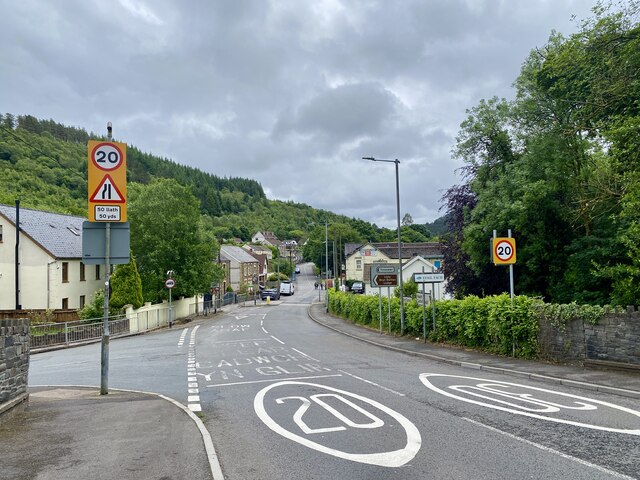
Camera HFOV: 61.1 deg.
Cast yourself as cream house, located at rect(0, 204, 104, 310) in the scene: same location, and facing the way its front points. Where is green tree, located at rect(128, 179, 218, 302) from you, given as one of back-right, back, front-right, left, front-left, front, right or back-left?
front-left

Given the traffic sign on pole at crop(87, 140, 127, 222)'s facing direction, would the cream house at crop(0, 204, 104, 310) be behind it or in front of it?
behind

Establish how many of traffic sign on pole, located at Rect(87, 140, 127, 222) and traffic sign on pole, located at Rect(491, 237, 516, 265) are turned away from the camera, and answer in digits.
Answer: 0

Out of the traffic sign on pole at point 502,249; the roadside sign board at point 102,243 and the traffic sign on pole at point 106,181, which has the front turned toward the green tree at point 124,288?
the roadside sign board

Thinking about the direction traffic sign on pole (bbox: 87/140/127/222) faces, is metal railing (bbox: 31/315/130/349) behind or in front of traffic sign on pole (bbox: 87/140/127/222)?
behind

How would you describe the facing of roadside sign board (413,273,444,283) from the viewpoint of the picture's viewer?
facing the viewer

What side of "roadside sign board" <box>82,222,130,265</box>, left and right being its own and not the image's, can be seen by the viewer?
back

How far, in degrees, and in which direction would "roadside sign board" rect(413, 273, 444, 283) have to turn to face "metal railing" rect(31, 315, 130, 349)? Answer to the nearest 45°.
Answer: approximately 90° to its right

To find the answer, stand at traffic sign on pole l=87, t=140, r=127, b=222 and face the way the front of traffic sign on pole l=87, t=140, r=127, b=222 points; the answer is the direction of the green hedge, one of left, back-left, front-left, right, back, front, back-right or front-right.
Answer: left

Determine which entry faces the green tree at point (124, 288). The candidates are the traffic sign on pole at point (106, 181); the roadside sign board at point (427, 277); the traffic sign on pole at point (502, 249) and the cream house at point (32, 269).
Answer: the cream house

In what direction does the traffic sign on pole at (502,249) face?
toward the camera

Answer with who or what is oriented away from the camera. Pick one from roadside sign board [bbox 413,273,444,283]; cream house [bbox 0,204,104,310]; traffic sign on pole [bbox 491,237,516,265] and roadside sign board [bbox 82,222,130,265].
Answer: roadside sign board [bbox 82,222,130,265]

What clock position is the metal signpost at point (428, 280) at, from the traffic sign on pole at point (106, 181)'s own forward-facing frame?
The metal signpost is roughly at 8 o'clock from the traffic sign on pole.

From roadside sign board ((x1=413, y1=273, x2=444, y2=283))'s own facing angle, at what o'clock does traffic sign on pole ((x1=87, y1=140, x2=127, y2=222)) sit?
The traffic sign on pole is roughly at 1 o'clock from the roadside sign board.

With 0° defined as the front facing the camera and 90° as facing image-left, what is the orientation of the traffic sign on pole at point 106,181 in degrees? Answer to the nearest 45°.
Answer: approximately 0°

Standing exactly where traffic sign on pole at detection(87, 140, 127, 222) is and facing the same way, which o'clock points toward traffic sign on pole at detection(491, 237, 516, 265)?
traffic sign on pole at detection(491, 237, 516, 265) is roughly at 9 o'clock from traffic sign on pole at detection(87, 140, 127, 222).

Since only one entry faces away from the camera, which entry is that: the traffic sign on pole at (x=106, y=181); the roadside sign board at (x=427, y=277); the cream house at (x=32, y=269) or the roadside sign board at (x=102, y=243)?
the roadside sign board at (x=102, y=243)
